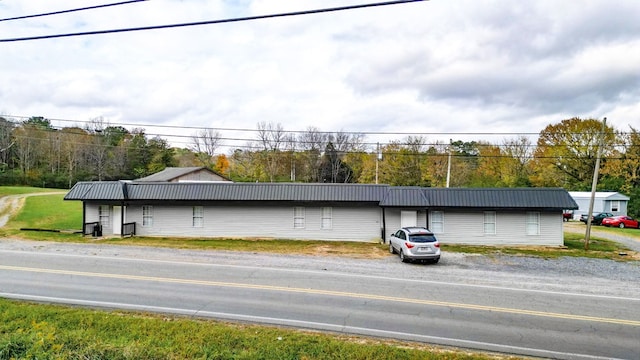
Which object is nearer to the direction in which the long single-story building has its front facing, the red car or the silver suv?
the silver suv

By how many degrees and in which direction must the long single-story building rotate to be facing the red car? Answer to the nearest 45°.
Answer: approximately 135° to its left

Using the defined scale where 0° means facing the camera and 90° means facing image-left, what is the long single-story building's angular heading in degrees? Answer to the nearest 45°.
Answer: approximately 0°

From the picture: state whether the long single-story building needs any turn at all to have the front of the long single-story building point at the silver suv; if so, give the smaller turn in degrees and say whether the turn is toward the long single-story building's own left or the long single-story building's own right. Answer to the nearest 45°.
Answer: approximately 45° to the long single-story building's own left

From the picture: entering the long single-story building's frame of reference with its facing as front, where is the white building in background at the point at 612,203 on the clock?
The white building in background is roughly at 8 o'clock from the long single-story building.
